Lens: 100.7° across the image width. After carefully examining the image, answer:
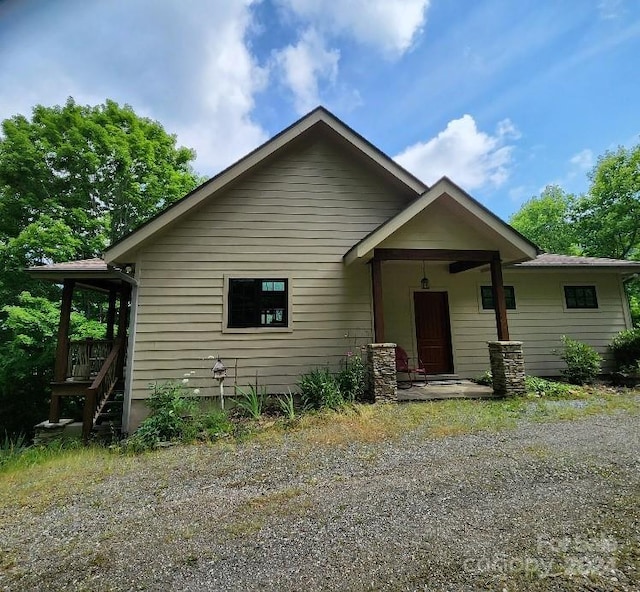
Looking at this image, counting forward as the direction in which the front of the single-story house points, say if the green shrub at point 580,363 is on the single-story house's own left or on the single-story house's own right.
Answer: on the single-story house's own left

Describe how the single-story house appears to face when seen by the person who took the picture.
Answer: facing the viewer

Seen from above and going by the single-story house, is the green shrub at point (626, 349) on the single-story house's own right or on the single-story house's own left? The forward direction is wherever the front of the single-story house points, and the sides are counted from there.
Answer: on the single-story house's own left

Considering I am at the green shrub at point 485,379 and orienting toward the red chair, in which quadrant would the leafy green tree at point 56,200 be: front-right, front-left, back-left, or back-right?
front-right

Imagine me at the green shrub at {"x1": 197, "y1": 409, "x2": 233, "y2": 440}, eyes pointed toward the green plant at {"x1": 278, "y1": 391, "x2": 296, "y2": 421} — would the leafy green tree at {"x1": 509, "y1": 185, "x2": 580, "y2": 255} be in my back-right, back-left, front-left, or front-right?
front-left

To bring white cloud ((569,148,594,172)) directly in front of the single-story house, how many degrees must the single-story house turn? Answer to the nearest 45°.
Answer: approximately 135° to its left

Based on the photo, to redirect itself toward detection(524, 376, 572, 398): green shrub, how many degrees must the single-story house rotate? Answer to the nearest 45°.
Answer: approximately 90° to its left

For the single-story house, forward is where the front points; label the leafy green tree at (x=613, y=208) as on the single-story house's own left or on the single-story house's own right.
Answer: on the single-story house's own left

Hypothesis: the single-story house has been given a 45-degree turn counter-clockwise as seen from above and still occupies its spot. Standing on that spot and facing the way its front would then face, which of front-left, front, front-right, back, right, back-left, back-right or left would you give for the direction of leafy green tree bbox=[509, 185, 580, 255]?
left
